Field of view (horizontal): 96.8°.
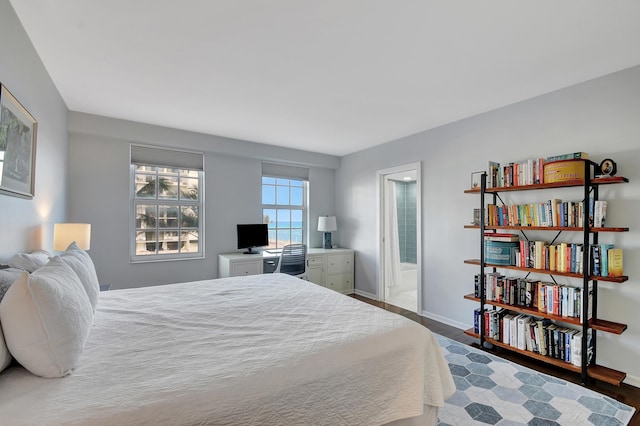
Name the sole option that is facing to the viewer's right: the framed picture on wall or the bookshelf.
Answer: the framed picture on wall

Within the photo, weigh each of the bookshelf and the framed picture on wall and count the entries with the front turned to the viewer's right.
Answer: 1

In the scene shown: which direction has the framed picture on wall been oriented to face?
to the viewer's right

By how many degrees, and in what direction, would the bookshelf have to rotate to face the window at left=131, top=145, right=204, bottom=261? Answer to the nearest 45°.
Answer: approximately 45° to its right

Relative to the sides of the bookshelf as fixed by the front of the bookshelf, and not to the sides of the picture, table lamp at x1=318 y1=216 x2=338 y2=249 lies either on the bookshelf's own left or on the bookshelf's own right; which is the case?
on the bookshelf's own right

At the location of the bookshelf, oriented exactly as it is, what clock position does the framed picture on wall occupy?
The framed picture on wall is roughly at 12 o'clock from the bookshelf.
